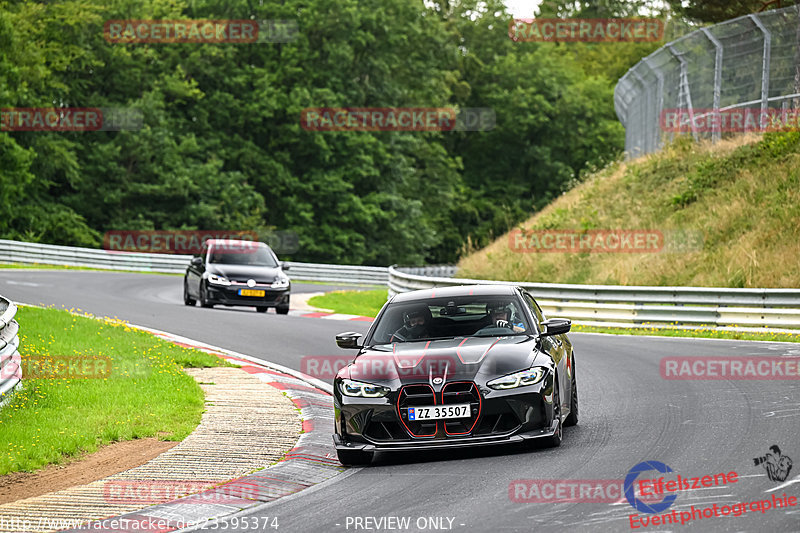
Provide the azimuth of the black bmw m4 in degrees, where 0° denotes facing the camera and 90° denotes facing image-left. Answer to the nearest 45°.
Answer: approximately 0°

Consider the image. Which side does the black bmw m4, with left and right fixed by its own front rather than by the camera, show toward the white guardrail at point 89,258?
back

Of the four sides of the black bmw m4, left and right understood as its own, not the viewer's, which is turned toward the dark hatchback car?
back

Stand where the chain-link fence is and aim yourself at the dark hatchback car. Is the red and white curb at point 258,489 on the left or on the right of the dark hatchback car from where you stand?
left

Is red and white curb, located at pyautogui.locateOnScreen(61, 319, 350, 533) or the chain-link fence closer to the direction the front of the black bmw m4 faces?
the red and white curb

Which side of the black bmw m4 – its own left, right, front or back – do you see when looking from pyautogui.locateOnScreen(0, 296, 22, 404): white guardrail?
right

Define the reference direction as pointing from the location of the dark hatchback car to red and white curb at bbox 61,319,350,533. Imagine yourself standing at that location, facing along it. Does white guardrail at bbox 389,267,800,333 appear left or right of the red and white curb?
left

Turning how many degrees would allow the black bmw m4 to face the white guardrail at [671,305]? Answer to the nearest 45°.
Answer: approximately 180°
